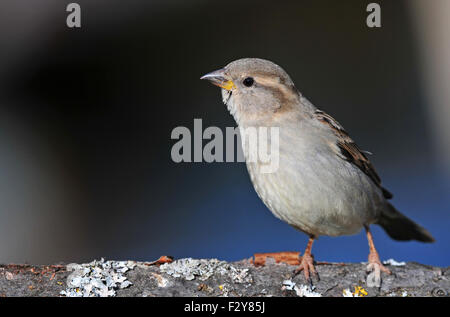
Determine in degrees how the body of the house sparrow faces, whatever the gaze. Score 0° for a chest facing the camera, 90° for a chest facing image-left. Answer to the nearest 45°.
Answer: approximately 45°

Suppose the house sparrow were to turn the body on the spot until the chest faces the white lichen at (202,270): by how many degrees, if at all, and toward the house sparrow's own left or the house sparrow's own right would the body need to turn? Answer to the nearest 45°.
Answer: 0° — it already faces it

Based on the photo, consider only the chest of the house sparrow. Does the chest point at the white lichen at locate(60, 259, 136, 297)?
yes
